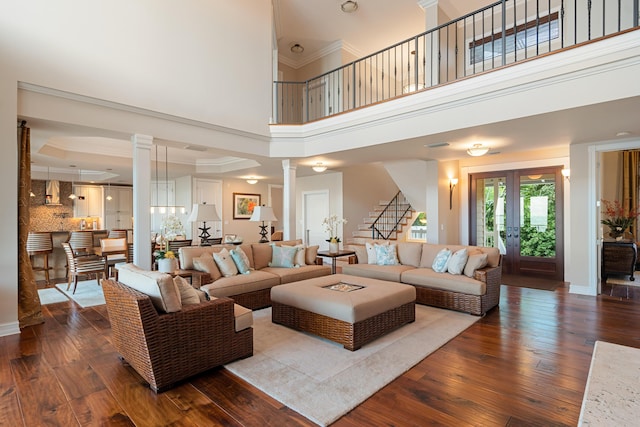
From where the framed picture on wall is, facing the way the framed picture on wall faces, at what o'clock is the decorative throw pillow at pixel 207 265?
The decorative throw pillow is roughly at 12 o'clock from the framed picture on wall.

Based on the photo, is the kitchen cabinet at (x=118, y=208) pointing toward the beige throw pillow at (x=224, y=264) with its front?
yes

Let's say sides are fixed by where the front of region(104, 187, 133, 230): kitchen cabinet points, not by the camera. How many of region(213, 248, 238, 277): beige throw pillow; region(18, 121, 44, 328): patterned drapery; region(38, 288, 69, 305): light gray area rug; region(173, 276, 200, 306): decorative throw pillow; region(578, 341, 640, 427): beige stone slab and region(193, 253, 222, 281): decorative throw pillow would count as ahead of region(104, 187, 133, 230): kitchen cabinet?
6

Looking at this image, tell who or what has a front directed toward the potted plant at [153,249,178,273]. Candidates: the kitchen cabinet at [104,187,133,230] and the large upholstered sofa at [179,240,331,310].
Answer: the kitchen cabinet

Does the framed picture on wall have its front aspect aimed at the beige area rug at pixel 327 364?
yes

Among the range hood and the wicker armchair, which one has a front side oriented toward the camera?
the range hood

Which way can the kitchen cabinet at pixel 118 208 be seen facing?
toward the camera

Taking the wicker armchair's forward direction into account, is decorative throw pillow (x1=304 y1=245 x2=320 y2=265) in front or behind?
in front

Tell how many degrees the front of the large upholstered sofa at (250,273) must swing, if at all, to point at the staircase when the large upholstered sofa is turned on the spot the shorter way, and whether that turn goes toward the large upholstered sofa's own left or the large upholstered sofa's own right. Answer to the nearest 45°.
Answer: approximately 90° to the large upholstered sofa's own left

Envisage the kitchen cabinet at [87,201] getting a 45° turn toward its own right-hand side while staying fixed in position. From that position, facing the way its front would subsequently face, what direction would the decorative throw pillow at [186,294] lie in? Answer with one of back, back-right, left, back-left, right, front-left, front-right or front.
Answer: front-left

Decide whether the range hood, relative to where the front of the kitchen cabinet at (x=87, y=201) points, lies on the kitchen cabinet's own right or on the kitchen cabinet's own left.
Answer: on the kitchen cabinet's own right

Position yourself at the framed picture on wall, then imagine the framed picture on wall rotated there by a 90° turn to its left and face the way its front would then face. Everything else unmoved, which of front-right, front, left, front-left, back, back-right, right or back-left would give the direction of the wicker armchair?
right

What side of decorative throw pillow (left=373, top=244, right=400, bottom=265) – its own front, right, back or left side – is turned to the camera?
front

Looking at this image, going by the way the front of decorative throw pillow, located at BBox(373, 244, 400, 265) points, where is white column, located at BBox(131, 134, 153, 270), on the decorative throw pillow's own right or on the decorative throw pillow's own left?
on the decorative throw pillow's own right

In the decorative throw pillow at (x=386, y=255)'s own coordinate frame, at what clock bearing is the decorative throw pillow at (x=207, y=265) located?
the decorative throw pillow at (x=207, y=265) is roughly at 2 o'clock from the decorative throw pillow at (x=386, y=255).

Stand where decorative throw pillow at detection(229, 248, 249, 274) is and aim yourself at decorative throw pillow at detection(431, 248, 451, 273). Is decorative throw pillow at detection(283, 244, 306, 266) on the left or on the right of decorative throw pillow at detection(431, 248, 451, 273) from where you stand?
left

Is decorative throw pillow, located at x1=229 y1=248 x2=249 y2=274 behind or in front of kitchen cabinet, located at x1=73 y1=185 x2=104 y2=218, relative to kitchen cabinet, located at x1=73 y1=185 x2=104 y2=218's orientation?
in front

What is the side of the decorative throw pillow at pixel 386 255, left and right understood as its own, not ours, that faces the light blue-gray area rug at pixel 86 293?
right

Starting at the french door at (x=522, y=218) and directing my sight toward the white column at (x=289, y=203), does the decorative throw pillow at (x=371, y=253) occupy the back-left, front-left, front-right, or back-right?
front-left
